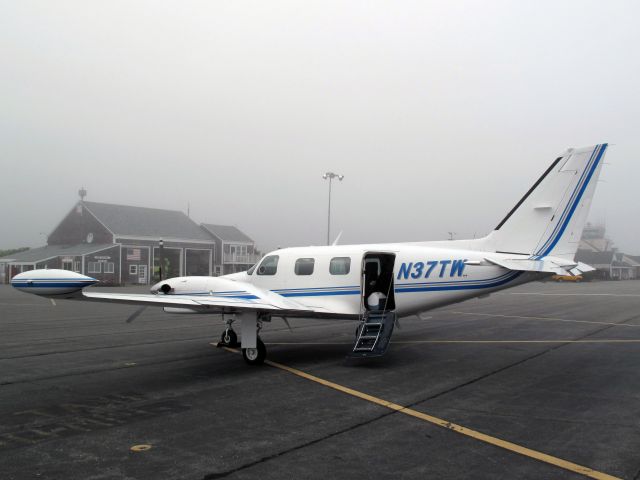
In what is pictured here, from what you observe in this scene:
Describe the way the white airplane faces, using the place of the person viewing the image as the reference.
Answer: facing away from the viewer and to the left of the viewer
